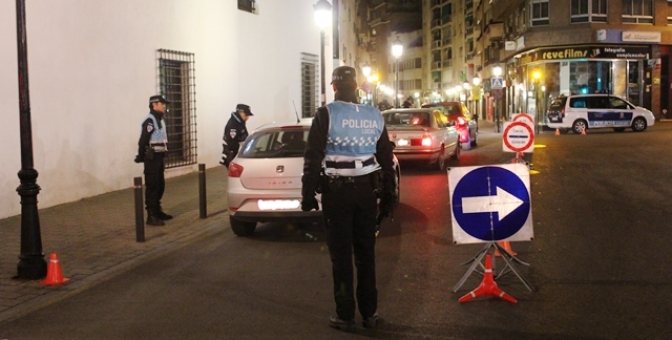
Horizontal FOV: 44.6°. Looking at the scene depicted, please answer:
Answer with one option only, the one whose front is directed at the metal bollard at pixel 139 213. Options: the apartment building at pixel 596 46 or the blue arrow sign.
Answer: the apartment building

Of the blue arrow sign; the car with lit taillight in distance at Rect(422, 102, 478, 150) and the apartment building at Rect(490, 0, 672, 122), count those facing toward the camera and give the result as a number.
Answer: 2

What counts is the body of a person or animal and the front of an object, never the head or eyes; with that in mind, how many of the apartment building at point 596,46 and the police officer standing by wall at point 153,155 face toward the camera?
1

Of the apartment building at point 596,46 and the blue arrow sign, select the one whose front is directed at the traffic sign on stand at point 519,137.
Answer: the apartment building

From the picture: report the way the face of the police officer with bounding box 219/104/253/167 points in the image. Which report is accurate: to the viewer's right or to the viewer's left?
to the viewer's right

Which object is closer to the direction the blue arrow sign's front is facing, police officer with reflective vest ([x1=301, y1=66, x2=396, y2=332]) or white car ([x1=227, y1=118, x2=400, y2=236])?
the police officer with reflective vest
